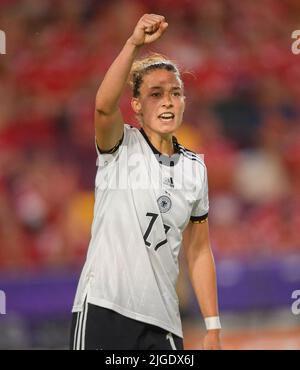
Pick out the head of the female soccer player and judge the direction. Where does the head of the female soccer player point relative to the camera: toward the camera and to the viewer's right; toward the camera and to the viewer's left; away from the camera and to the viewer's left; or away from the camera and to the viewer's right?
toward the camera and to the viewer's right
